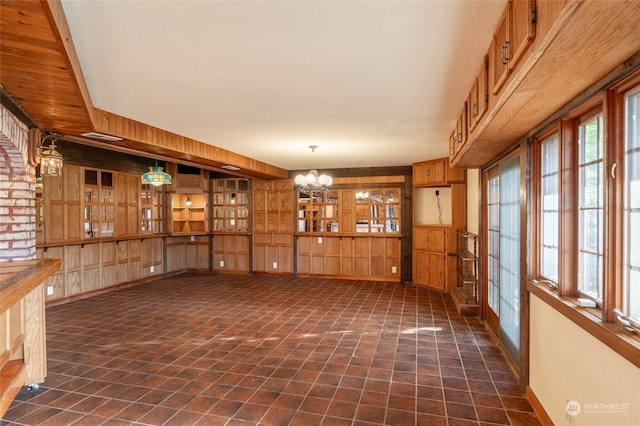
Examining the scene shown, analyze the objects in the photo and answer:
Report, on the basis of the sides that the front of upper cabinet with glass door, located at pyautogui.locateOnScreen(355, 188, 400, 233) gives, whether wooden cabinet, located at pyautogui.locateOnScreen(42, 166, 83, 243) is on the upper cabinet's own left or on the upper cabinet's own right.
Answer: on the upper cabinet's own right

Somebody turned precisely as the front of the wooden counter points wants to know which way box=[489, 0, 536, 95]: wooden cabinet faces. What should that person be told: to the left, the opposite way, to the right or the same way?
the opposite way

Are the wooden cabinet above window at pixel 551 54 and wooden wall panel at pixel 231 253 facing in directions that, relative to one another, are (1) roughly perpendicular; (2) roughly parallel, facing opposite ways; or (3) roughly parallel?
roughly perpendicular

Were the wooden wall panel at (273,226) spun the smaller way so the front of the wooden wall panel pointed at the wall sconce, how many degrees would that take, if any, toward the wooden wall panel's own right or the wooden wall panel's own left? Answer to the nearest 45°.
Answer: approximately 45° to the wooden wall panel's own right

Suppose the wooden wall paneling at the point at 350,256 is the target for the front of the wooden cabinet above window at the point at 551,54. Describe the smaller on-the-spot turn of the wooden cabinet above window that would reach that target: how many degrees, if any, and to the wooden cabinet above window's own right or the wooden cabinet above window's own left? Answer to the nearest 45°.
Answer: approximately 90° to the wooden cabinet above window's own right

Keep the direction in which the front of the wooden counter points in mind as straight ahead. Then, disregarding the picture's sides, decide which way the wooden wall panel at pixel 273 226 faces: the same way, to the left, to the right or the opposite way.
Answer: to the right

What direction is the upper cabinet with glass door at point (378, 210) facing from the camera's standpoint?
toward the camera

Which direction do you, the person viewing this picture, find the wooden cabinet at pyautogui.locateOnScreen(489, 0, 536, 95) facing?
facing to the left of the viewer

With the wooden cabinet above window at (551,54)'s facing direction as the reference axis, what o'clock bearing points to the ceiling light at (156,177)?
The ceiling light is roughly at 2 o'clock from the wooden cabinet above window.

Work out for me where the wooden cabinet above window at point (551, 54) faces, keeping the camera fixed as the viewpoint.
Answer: facing the viewer and to the left of the viewer

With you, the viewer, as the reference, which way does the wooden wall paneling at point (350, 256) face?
facing the viewer

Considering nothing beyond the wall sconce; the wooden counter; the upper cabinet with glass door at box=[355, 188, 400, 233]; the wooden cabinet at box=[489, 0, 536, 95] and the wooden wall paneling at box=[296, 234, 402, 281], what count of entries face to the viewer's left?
1

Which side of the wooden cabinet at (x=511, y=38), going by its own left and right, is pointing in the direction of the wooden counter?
front

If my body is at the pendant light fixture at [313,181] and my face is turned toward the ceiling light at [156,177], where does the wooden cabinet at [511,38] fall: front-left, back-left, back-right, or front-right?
back-left

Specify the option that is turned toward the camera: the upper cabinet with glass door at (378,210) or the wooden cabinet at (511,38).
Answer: the upper cabinet with glass door

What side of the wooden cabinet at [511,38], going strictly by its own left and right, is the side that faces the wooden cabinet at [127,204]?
front

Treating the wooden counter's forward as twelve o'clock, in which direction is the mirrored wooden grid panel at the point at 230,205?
The mirrored wooden grid panel is roughly at 9 o'clock from the wooden counter.

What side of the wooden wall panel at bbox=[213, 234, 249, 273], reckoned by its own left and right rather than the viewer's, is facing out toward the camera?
front
